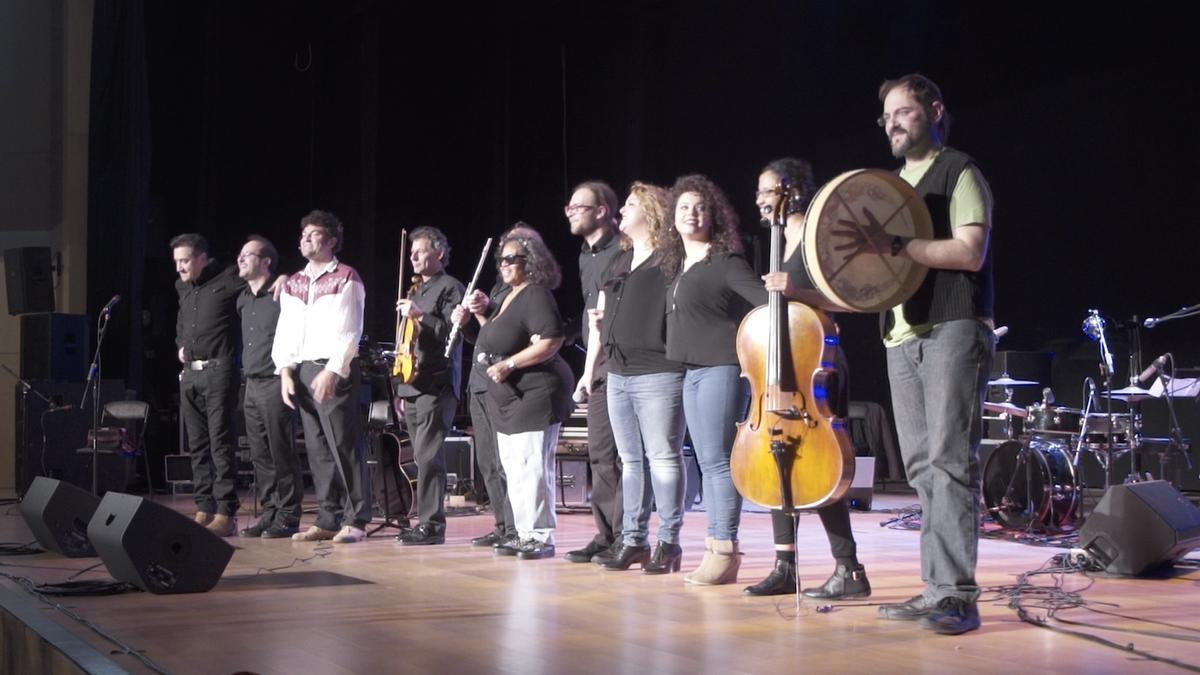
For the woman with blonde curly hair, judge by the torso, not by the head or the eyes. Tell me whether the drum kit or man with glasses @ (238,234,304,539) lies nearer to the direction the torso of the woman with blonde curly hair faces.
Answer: the man with glasses

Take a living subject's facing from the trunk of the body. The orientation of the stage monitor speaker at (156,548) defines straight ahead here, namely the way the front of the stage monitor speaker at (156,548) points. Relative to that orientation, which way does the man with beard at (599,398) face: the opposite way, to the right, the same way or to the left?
the opposite way

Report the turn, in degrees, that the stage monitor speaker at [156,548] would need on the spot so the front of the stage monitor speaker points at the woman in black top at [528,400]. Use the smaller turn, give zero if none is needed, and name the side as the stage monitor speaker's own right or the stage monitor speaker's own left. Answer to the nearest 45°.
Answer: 0° — it already faces them

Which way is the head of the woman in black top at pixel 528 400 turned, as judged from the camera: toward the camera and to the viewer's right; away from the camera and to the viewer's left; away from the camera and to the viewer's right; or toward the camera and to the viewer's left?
toward the camera and to the viewer's left

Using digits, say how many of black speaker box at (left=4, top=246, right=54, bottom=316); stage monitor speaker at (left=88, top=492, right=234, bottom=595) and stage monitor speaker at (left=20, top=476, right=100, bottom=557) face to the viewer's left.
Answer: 0

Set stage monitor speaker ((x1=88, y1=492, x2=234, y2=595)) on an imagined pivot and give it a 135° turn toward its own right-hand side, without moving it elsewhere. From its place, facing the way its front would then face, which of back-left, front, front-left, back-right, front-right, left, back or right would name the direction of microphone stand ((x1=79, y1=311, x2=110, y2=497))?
back

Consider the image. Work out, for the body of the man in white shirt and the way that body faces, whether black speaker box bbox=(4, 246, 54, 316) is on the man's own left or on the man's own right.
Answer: on the man's own right

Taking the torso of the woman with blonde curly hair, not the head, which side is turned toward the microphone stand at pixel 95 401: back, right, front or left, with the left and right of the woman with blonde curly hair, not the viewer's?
right

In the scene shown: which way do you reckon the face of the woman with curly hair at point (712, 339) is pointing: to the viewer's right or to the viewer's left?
to the viewer's left

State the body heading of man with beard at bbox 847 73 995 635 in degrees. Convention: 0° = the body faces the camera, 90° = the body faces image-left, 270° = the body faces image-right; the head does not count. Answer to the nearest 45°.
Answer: approximately 45°

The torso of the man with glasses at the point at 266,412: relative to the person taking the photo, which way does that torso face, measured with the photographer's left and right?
facing the viewer and to the left of the viewer
